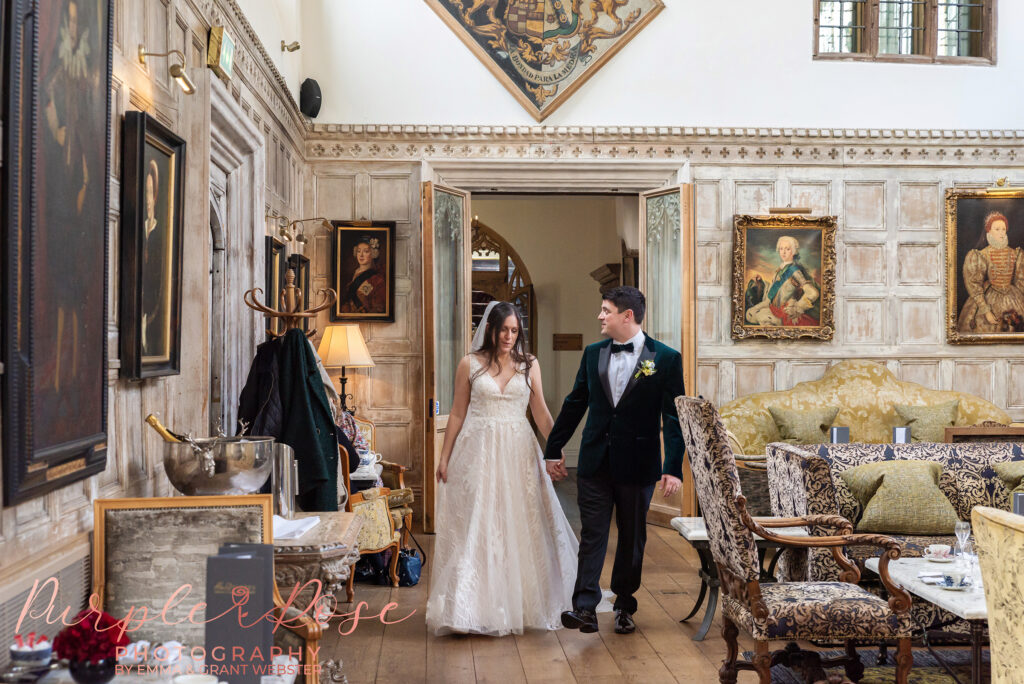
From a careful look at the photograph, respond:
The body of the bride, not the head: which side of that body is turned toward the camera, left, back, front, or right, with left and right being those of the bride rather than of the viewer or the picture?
front

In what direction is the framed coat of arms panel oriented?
toward the camera

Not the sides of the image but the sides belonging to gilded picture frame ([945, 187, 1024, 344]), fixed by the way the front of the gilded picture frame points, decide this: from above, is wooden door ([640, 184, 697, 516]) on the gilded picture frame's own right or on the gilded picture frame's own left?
on the gilded picture frame's own right

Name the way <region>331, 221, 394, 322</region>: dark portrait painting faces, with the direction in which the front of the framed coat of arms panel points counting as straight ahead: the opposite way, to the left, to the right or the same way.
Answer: the same way

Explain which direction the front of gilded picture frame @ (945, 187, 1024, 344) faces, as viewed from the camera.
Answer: facing the viewer

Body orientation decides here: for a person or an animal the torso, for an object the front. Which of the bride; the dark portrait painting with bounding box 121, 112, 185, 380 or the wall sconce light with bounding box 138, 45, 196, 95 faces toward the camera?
the bride

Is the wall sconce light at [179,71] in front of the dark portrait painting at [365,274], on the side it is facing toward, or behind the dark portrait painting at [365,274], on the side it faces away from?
in front

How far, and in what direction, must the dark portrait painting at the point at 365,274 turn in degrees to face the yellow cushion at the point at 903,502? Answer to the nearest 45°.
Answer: approximately 45° to its left

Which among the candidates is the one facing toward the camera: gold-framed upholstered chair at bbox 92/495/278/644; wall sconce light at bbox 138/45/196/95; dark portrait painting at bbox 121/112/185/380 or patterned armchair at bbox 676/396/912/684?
the gold-framed upholstered chair

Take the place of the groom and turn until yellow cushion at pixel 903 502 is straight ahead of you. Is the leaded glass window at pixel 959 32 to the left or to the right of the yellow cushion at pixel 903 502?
left

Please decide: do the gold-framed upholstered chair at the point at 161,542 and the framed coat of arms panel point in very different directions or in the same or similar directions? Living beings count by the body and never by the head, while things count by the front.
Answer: same or similar directions

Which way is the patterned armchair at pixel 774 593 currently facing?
to the viewer's right

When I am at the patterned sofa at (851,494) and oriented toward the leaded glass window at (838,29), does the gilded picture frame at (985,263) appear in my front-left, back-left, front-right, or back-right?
front-right

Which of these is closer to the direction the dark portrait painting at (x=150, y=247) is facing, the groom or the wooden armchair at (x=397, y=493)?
the groom
